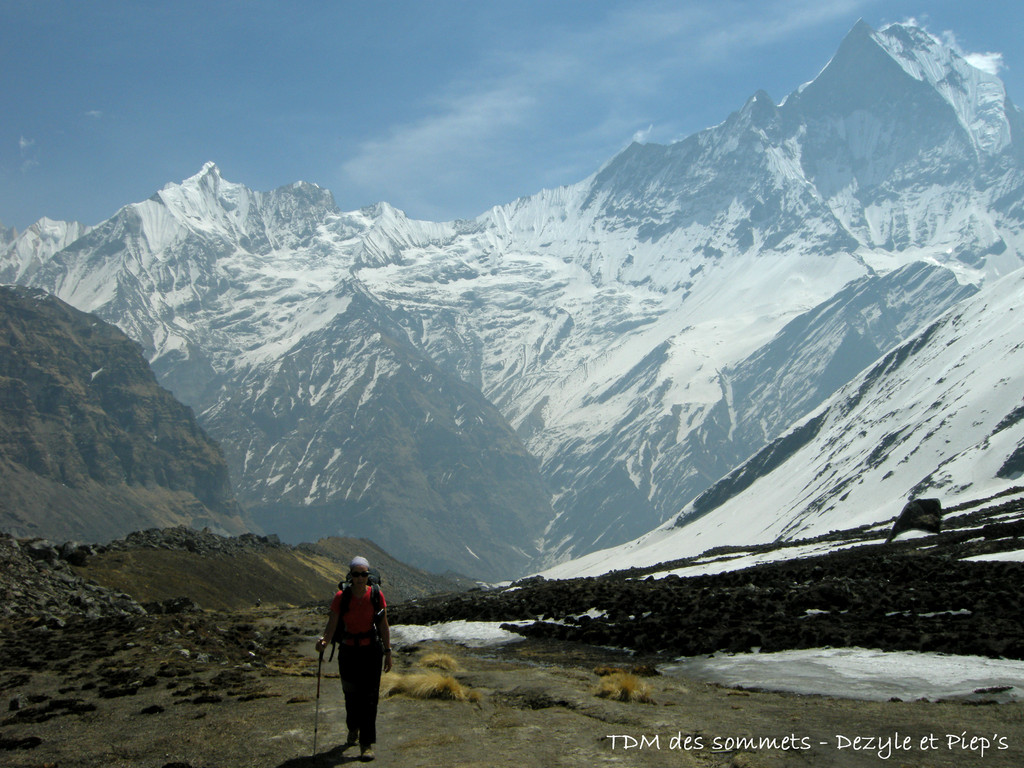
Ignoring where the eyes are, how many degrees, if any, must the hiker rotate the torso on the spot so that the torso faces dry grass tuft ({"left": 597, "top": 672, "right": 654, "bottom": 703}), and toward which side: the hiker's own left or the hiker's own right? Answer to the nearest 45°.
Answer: approximately 135° to the hiker's own left

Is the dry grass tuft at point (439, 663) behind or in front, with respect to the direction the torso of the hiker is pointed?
behind

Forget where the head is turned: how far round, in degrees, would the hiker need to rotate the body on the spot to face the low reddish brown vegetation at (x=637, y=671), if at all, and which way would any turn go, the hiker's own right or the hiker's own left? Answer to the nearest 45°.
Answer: approximately 135° to the hiker's own left

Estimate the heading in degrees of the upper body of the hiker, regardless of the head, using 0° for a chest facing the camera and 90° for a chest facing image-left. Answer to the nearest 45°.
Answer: approximately 0°

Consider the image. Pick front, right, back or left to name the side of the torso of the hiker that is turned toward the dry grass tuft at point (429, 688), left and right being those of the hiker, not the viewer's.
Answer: back
